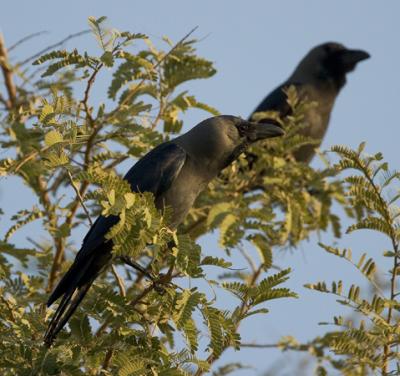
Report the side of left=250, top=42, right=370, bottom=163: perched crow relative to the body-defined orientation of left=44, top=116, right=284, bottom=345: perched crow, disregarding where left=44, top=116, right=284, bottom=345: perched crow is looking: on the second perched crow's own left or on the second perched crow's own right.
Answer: on the second perched crow's own left

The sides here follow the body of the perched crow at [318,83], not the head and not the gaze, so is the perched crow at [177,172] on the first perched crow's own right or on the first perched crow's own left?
on the first perched crow's own right

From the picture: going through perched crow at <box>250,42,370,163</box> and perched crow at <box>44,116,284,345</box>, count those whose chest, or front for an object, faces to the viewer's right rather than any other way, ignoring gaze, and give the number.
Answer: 2

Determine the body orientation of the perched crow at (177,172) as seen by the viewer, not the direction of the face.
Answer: to the viewer's right

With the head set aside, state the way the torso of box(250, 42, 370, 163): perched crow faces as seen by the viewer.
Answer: to the viewer's right
